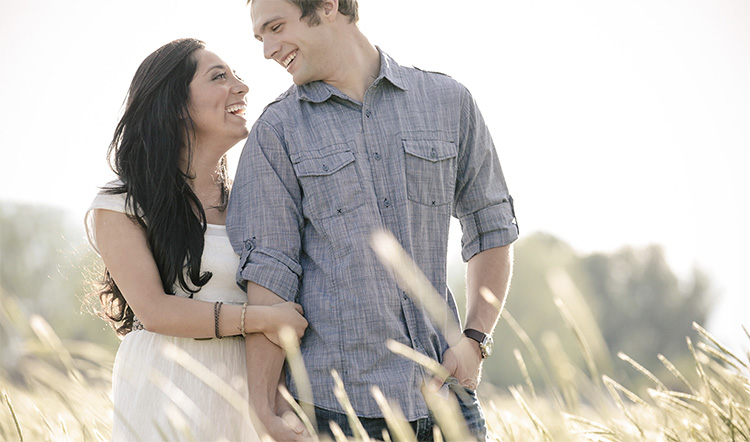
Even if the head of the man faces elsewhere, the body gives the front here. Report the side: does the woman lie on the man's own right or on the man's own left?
on the man's own right

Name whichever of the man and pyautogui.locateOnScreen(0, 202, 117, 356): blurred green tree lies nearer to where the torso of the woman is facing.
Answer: the man

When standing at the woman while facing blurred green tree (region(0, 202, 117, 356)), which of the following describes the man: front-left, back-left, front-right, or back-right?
back-right

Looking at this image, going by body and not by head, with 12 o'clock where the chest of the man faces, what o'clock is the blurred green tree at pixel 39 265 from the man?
The blurred green tree is roughly at 5 o'clock from the man.

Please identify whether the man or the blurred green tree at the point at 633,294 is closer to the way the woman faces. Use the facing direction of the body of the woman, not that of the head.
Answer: the man

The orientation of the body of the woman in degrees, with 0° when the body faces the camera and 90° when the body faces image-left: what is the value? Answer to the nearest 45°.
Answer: approximately 315°

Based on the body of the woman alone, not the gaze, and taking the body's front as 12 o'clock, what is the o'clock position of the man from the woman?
The man is roughly at 11 o'clock from the woman.

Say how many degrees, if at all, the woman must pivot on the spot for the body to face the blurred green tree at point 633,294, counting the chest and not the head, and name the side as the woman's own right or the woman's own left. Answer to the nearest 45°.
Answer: approximately 90° to the woman's own left

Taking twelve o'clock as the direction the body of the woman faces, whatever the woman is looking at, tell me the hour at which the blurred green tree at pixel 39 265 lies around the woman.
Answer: The blurred green tree is roughly at 7 o'clock from the woman.

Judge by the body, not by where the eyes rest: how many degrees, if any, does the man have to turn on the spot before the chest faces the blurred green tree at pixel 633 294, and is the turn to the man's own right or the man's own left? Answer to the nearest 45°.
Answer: approximately 135° to the man's own left

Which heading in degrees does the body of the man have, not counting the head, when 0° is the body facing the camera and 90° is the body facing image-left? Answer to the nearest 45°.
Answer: approximately 0°
